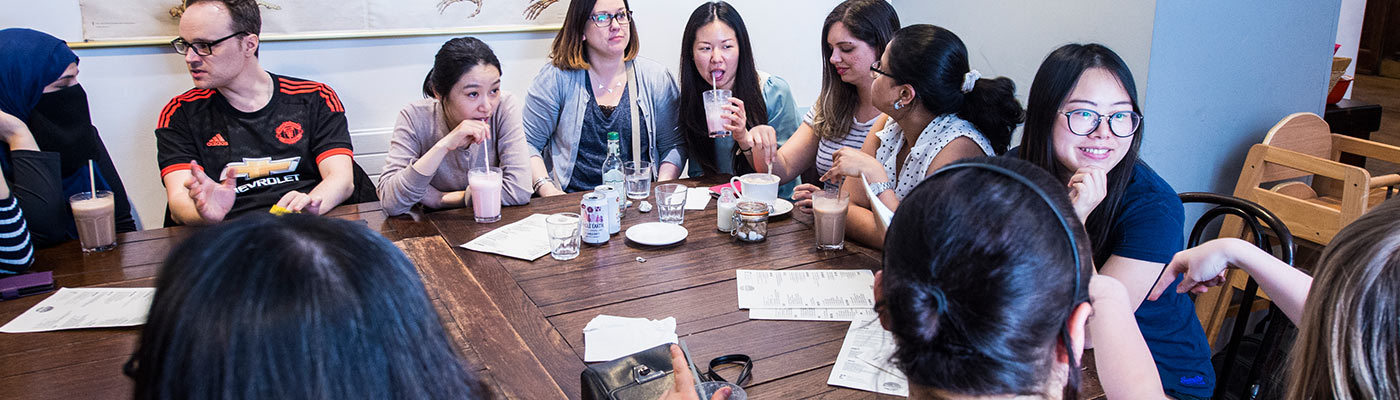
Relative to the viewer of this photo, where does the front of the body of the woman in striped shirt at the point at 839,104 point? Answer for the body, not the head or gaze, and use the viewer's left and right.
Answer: facing the viewer and to the left of the viewer

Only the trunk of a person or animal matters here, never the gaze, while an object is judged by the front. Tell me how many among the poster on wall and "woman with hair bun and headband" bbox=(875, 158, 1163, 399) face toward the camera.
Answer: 1

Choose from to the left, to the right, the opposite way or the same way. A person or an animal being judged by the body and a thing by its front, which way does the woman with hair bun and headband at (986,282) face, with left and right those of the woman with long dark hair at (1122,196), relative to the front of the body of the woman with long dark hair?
the opposite way

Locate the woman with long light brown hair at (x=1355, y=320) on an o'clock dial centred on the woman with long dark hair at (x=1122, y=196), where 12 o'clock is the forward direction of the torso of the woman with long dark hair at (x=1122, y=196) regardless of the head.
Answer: the woman with long light brown hair at (x=1355, y=320) is roughly at 10 o'clock from the woman with long dark hair at (x=1122, y=196).

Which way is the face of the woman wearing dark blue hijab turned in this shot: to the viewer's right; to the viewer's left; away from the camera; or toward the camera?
to the viewer's right

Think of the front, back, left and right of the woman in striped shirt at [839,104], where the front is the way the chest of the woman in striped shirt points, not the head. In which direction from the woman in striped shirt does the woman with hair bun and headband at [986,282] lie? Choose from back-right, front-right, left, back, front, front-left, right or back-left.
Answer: front-left

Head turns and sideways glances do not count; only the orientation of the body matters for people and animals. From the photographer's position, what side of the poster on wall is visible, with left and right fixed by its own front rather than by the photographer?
front

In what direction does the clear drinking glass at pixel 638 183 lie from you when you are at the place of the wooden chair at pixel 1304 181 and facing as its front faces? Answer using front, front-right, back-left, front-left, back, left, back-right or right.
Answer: right

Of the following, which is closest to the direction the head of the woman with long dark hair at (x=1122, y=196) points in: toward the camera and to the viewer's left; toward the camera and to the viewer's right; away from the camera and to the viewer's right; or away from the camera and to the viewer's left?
toward the camera and to the viewer's left

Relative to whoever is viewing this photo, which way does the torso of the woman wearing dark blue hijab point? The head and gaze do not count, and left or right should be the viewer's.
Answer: facing the viewer and to the right of the viewer

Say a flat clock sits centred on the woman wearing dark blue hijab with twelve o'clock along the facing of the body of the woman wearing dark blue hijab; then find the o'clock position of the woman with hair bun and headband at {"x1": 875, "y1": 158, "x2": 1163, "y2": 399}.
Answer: The woman with hair bun and headband is roughly at 1 o'clock from the woman wearing dark blue hijab.

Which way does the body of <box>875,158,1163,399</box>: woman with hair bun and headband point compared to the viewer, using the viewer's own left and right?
facing away from the viewer and to the right of the viewer
